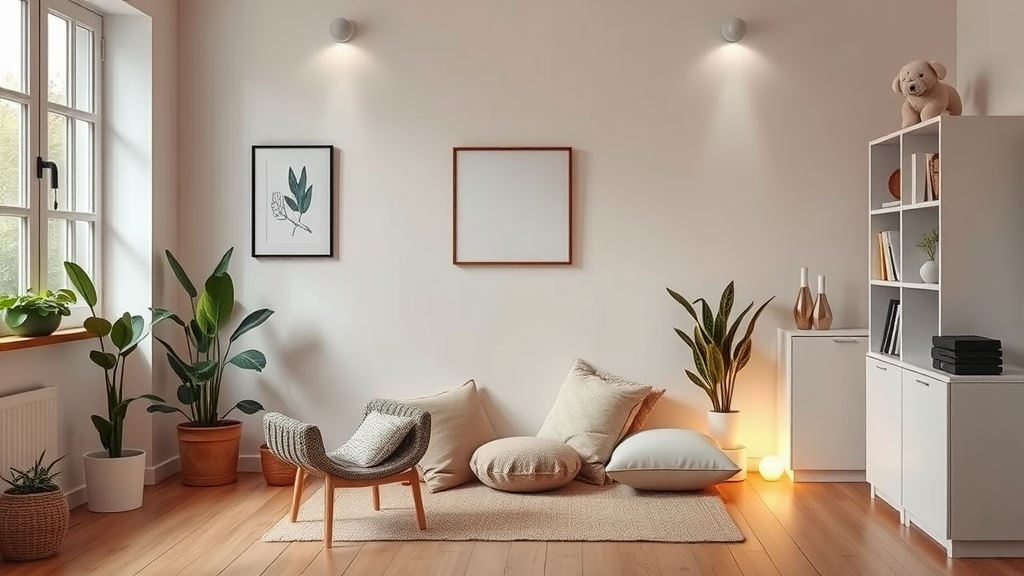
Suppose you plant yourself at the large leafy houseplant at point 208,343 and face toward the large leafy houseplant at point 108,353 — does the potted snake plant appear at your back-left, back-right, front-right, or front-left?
back-left

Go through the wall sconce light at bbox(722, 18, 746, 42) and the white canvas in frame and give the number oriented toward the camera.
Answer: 2

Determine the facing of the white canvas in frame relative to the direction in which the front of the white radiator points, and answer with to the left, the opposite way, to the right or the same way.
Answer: to the right

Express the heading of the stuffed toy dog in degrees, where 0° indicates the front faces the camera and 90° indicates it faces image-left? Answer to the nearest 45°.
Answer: approximately 45°

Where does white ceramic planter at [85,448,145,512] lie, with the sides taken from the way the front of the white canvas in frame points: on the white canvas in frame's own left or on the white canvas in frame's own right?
on the white canvas in frame's own right

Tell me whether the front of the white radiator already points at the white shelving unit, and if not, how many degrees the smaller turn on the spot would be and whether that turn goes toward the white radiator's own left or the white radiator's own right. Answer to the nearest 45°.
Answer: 0° — it already faces it

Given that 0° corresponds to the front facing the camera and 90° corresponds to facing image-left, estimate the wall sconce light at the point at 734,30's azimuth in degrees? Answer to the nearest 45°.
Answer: approximately 0°
